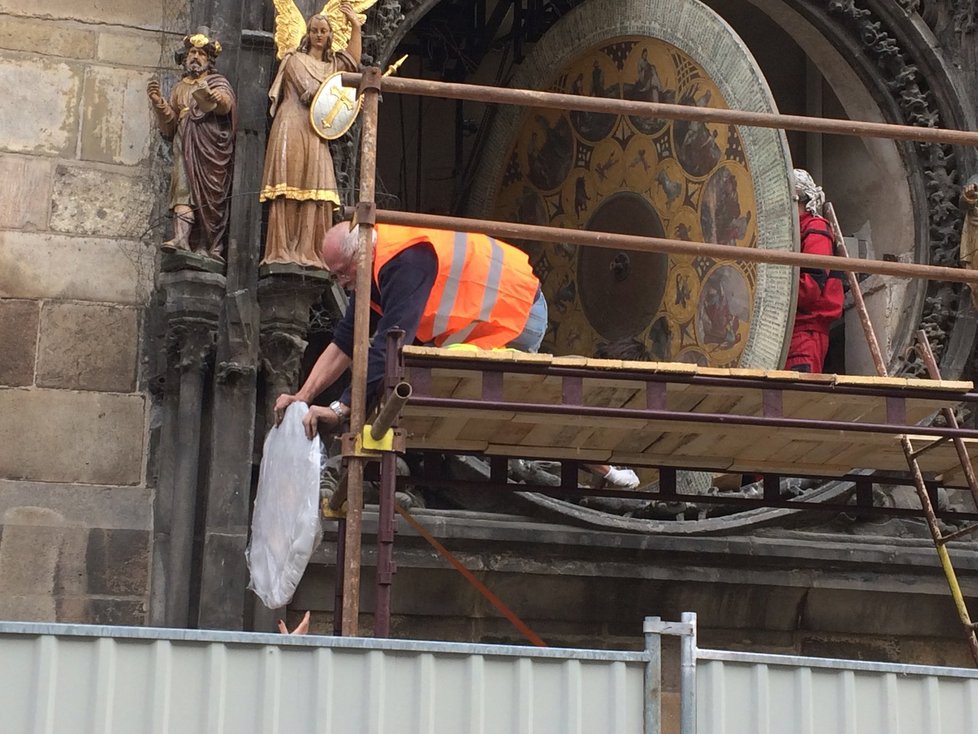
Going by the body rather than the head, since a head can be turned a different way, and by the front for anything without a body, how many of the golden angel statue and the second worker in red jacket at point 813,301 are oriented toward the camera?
1

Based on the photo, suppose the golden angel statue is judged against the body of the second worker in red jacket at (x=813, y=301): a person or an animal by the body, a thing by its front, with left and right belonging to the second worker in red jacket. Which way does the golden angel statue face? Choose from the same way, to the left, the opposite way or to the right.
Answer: to the left

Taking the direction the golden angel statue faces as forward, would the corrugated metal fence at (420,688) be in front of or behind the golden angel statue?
in front

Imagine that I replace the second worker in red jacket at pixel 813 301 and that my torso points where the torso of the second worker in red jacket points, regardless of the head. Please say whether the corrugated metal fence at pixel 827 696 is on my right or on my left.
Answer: on my left

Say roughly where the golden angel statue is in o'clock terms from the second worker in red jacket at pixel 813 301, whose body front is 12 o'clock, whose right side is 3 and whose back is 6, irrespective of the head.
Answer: The golden angel statue is roughly at 11 o'clock from the second worker in red jacket.

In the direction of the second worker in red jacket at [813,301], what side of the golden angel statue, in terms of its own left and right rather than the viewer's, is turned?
left

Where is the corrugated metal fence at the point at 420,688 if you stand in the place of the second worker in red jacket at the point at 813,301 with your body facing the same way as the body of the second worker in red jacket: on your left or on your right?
on your left

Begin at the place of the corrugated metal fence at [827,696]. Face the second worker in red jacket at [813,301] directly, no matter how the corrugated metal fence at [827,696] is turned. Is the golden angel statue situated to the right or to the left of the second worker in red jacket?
left

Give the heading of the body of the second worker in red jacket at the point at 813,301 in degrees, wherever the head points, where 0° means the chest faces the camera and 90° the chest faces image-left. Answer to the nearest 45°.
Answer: approximately 90°

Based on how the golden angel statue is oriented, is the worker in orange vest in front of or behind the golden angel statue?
in front

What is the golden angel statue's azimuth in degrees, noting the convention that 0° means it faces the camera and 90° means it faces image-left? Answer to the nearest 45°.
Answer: approximately 0°

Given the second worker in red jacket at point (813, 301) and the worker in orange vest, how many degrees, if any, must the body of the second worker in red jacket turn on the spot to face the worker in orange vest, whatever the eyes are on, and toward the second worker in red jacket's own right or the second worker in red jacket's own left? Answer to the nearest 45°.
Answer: approximately 45° to the second worker in red jacket's own left
